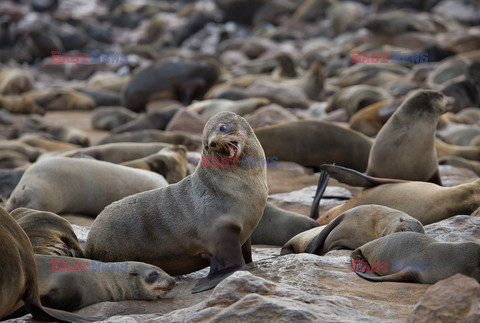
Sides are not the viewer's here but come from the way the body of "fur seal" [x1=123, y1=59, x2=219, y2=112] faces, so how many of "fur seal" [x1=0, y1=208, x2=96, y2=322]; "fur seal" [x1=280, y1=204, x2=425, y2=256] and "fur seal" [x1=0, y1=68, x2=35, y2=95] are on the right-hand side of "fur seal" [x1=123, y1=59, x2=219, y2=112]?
2

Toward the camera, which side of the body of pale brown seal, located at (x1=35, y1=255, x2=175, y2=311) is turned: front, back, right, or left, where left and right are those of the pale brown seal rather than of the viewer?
right

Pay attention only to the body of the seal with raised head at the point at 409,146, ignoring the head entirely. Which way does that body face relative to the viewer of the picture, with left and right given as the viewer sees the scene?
facing to the right of the viewer

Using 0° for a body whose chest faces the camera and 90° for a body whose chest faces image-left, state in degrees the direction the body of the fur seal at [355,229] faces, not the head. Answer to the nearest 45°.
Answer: approximately 270°

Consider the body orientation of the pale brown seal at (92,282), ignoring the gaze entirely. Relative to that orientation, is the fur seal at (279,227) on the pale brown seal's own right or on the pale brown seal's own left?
on the pale brown seal's own left
